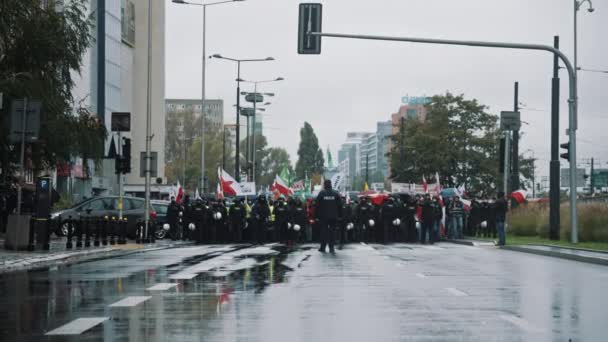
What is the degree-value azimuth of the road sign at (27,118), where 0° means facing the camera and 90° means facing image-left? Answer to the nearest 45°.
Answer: approximately 180°

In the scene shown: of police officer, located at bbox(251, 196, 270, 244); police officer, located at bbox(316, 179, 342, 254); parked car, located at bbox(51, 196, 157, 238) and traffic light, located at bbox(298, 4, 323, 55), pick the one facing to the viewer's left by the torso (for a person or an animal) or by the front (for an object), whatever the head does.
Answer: the parked car

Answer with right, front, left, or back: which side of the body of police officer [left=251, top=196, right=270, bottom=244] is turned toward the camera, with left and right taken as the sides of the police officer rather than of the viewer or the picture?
front

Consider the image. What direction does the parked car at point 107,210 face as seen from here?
to the viewer's left

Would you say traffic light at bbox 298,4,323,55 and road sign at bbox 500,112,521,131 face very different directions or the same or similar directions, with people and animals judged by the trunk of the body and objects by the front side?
same or similar directions

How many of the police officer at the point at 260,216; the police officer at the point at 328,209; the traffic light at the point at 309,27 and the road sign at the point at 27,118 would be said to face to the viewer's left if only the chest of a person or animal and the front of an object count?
0
